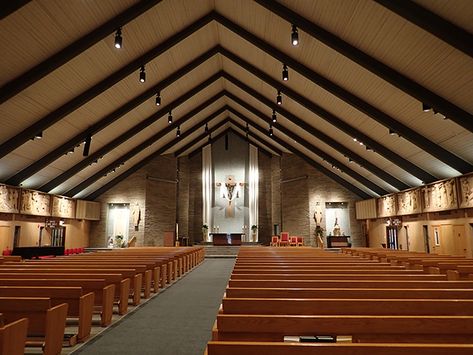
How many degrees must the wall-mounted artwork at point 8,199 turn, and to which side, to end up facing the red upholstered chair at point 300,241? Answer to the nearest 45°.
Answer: approximately 45° to its left

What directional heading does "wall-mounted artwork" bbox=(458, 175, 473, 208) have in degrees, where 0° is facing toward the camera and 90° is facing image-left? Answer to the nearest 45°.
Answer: approximately 45°

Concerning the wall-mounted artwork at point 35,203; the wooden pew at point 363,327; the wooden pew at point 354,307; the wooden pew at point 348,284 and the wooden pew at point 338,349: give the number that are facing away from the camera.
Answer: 4

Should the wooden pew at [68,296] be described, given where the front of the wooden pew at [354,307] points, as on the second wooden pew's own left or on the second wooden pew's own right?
on the second wooden pew's own left

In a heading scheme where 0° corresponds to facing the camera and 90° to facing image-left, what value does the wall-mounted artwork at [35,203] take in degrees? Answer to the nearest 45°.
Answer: approximately 315°

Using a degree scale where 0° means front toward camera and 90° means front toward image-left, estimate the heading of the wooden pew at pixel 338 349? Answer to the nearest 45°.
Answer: approximately 180°

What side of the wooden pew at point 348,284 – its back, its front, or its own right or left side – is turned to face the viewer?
back

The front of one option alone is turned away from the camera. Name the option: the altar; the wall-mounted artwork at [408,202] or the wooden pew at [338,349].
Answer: the wooden pew

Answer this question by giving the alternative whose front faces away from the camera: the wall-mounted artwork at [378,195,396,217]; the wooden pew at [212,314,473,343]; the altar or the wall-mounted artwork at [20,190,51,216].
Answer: the wooden pew

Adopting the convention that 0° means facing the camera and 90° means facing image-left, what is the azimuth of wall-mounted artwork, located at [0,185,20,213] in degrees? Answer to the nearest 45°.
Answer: approximately 315°

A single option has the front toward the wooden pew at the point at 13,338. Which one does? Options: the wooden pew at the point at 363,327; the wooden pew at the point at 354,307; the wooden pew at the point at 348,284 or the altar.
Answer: the altar

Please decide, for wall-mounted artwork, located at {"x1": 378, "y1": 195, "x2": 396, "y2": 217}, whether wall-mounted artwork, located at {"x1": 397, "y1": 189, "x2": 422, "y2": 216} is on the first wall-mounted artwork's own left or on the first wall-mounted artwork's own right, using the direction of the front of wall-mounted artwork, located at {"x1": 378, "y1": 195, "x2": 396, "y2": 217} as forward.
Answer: on the first wall-mounted artwork's own left

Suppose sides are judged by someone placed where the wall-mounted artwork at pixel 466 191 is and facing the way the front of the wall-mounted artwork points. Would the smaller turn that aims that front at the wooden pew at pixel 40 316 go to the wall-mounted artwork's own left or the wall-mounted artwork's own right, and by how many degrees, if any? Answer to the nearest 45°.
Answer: approximately 45° to the wall-mounted artwork's own left

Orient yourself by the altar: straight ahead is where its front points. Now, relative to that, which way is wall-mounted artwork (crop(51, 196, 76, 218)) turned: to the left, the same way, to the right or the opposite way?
to the left

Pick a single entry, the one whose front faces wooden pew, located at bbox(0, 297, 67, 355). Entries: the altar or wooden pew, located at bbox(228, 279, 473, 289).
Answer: the altar

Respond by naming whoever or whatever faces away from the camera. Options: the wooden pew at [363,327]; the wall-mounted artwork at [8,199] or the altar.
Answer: the wooden pew
